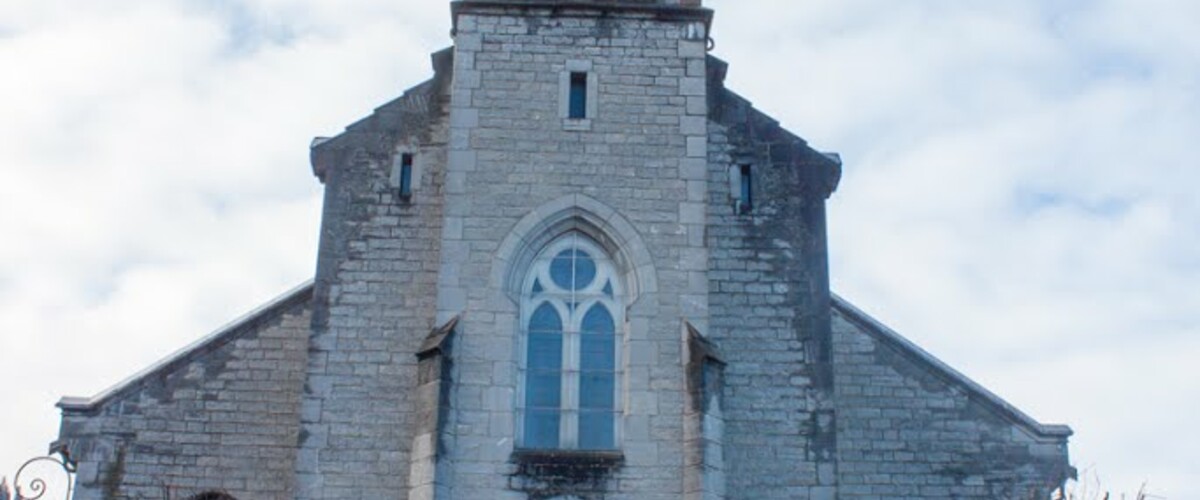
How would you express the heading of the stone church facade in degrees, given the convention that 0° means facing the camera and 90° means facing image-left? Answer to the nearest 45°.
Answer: approximately 0°
